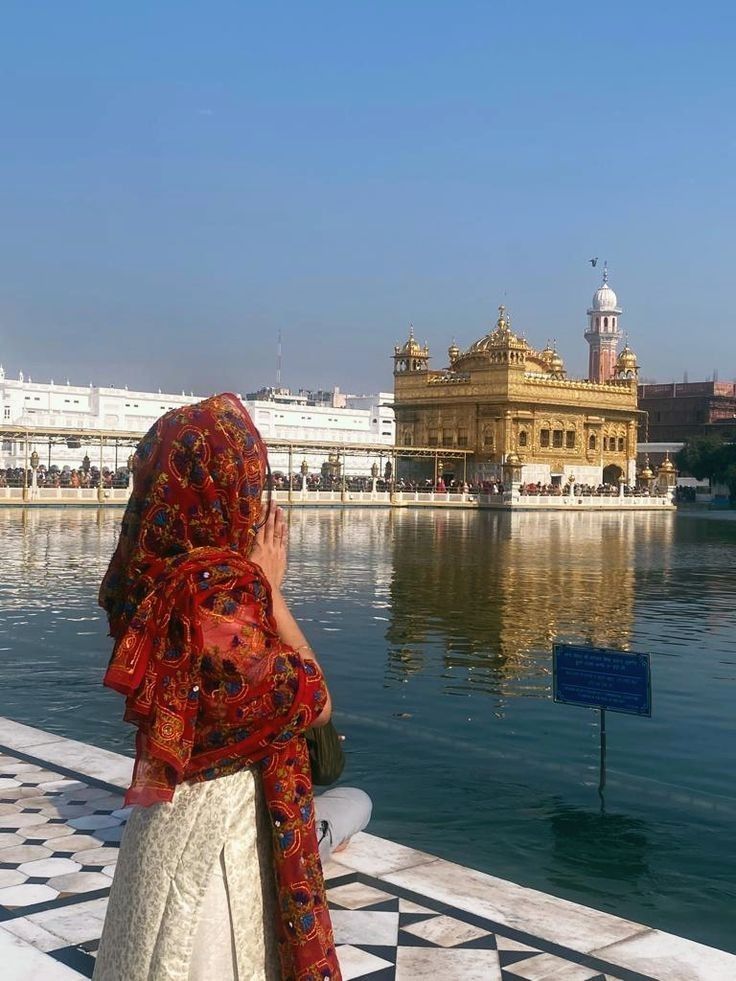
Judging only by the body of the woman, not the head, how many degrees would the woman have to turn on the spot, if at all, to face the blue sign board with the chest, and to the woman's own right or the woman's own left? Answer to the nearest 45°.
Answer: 0° — they already face it

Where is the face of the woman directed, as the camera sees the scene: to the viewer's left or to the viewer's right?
to the viewer's right

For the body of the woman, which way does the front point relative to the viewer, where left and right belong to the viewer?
facing away from the viewer and to the right of the viewer
